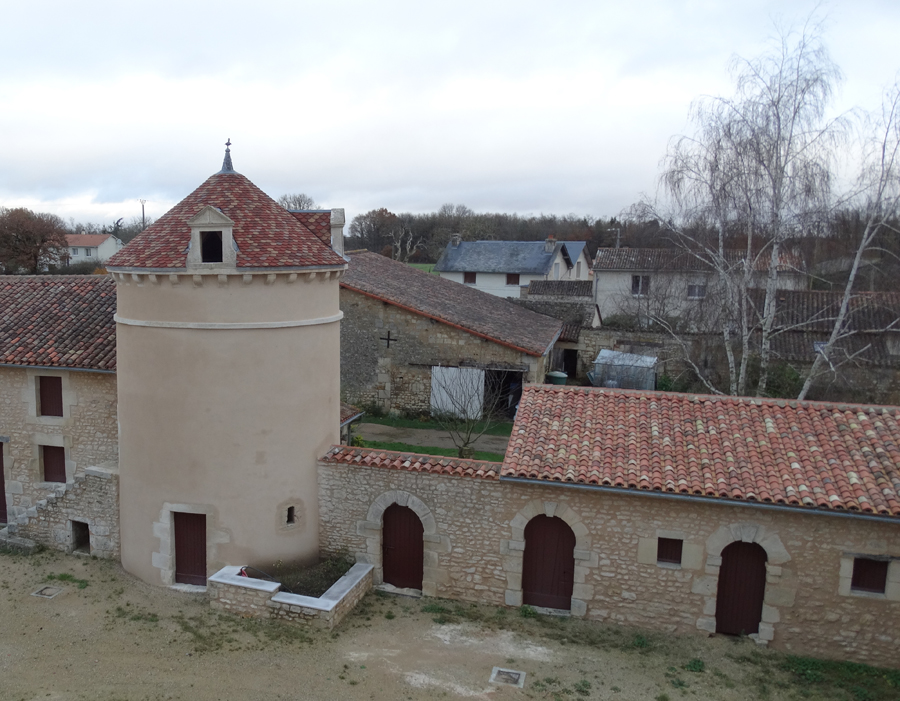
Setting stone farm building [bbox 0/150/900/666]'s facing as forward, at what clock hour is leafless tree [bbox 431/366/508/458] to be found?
The leafless tree is roughly at 6 o'clock from the stone farm building.

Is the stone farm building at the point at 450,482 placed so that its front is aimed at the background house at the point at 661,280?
no

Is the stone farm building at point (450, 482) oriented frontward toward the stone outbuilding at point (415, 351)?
no

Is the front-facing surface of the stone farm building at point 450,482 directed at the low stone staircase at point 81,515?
no

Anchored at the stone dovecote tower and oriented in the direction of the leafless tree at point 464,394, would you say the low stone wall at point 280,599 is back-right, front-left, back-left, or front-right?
back-right

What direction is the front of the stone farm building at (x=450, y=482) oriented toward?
toward the camera
